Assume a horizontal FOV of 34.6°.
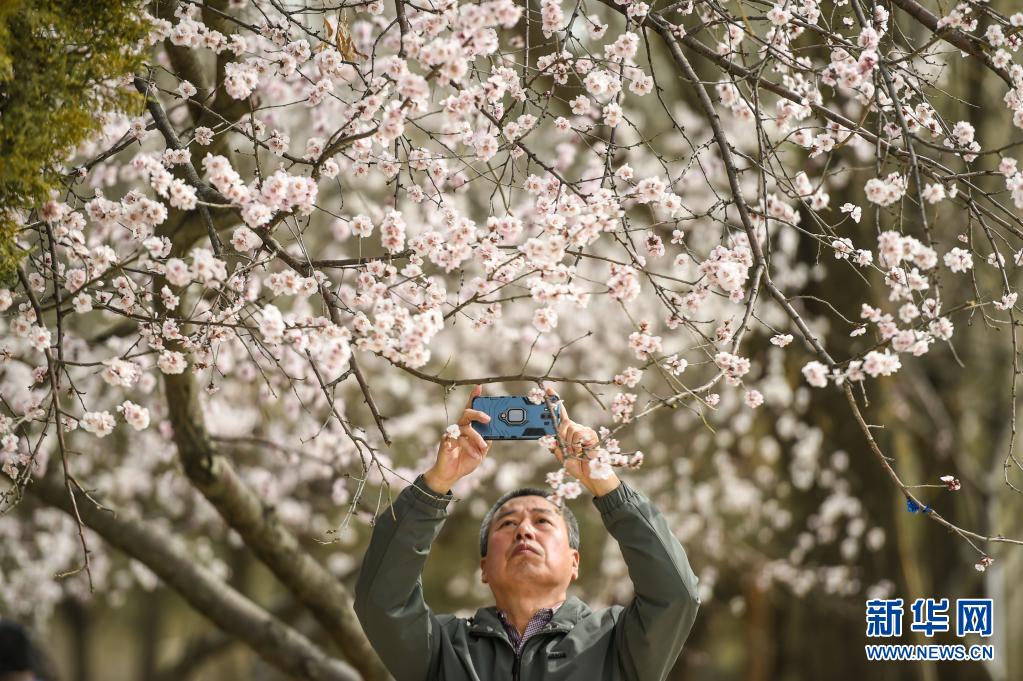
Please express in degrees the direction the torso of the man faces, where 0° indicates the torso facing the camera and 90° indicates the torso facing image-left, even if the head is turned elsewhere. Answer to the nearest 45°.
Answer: approximately 0°
